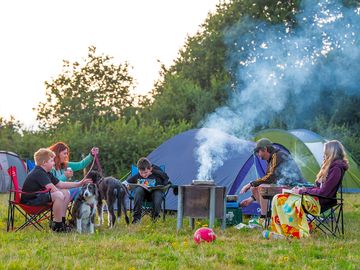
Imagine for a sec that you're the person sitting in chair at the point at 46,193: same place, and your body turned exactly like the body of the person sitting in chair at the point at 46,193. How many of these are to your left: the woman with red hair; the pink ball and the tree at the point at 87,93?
2

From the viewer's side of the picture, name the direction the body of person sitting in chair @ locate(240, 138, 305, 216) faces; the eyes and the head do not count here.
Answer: to the viewer's left

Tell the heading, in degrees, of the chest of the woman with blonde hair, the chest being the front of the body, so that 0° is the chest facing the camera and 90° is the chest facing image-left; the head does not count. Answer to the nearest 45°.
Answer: approximately 90°

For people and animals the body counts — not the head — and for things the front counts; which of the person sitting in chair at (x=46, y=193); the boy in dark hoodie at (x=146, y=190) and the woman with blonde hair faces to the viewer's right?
the person sitting in chair

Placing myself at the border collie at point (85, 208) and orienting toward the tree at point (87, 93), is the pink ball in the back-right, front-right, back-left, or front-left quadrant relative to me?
back-right

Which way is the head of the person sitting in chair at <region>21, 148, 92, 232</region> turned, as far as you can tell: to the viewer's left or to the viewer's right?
to the viewer's right

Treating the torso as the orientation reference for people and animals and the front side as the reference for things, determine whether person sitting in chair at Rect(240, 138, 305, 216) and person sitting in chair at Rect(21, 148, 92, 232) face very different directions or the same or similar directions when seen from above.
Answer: very different directions

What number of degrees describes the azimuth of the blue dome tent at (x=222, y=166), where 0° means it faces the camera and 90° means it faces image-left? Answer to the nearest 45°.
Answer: approximately 315°

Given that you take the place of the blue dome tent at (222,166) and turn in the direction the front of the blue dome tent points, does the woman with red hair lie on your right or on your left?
on your right

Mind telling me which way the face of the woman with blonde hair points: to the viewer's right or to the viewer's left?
to the viewer's left

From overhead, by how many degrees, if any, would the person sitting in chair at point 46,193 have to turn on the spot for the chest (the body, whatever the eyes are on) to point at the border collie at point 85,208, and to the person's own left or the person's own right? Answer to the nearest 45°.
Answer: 0° — they already face it

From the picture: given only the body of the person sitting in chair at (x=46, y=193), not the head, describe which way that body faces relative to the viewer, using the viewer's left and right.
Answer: facing to the right of the viewer
